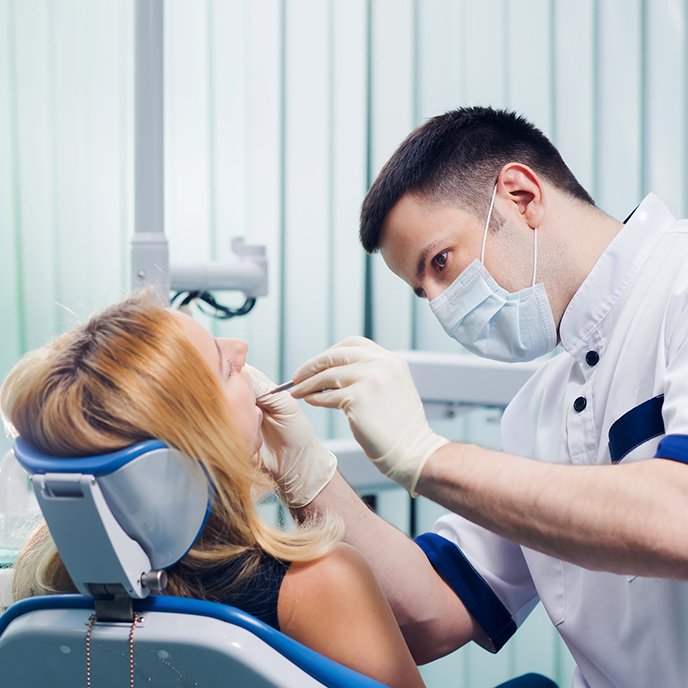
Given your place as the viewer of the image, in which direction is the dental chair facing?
facing away from the viewer and to the right of the viewer

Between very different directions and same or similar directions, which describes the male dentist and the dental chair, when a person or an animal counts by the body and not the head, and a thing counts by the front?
very different directions

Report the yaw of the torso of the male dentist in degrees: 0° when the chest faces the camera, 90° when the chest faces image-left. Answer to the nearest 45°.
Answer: approximately 45°

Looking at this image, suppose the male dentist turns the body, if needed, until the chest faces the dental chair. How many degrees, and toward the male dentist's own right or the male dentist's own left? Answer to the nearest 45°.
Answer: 0° — they already face it
